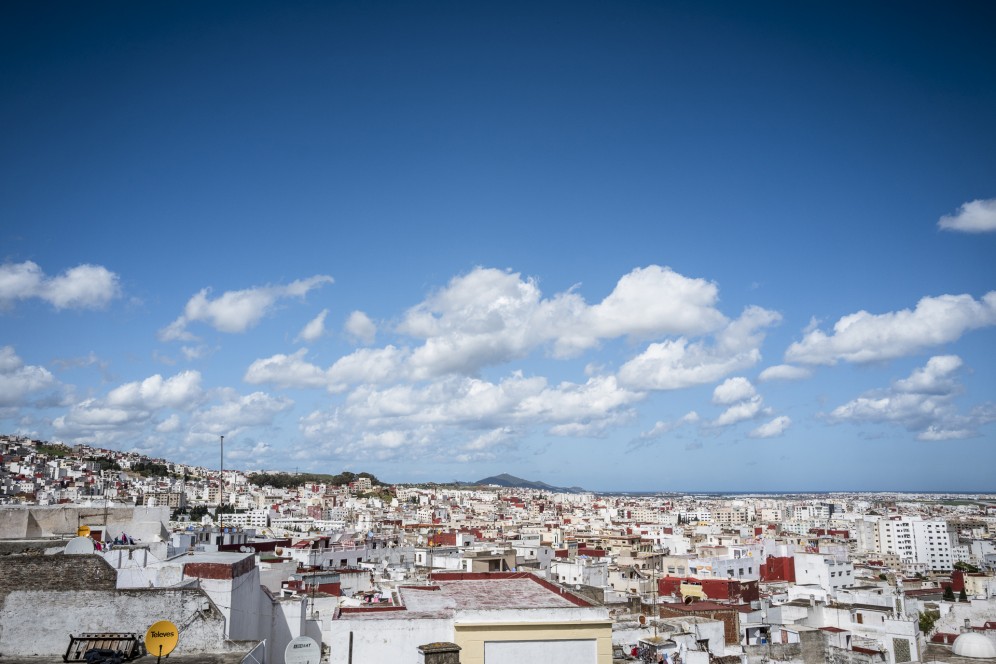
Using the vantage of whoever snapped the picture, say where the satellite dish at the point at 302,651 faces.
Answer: facing the viewer

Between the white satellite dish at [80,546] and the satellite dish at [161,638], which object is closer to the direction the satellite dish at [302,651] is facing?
the satellite dish

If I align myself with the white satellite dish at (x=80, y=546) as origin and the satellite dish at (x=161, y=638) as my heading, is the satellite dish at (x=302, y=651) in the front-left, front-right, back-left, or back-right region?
front-left

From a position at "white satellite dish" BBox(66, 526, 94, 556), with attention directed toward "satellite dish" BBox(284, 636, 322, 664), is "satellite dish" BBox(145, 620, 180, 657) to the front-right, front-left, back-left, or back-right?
front-right

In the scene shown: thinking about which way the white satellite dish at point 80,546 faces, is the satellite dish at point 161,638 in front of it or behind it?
in front

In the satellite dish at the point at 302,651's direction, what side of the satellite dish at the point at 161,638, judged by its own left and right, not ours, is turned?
left

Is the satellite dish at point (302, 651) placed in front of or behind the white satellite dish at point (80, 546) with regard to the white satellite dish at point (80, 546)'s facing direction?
in front

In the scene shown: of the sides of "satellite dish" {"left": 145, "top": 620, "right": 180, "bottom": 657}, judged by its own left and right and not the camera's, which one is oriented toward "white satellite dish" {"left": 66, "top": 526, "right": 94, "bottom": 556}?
back

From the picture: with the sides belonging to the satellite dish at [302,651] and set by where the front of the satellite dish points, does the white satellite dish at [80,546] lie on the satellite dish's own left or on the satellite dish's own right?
on the satellite dish's own right

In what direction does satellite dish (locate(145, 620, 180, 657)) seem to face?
toward the camera

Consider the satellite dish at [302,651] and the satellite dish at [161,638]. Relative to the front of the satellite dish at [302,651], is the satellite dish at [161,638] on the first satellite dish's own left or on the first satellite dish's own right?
on the first satellite dish's own right

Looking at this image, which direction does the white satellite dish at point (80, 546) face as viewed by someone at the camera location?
facing the viewer and to the right of the viewer

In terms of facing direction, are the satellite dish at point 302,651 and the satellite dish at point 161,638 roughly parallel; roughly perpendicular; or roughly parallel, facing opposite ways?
roughly parallel

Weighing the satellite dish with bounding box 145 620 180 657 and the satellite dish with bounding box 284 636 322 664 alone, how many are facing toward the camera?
2
